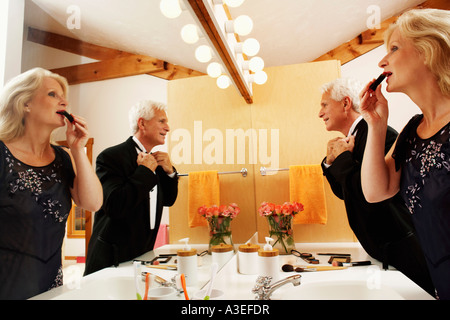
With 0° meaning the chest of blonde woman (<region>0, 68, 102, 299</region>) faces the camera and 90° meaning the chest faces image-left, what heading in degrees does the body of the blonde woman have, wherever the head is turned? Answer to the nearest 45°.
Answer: approximately 315°

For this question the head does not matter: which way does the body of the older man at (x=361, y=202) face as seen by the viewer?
to the viewer's left

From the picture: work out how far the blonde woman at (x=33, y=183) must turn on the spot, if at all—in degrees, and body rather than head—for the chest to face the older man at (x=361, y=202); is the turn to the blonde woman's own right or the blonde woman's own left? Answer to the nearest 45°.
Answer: approximately 45° to the blonde woman's own left

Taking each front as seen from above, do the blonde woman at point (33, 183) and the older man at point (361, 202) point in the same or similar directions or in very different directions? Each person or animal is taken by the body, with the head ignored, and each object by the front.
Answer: very different directions

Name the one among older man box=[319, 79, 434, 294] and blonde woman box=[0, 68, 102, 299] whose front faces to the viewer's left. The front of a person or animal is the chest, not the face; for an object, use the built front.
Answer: the older man

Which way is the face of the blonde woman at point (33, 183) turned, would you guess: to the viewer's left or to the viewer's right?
to the viewer's right
